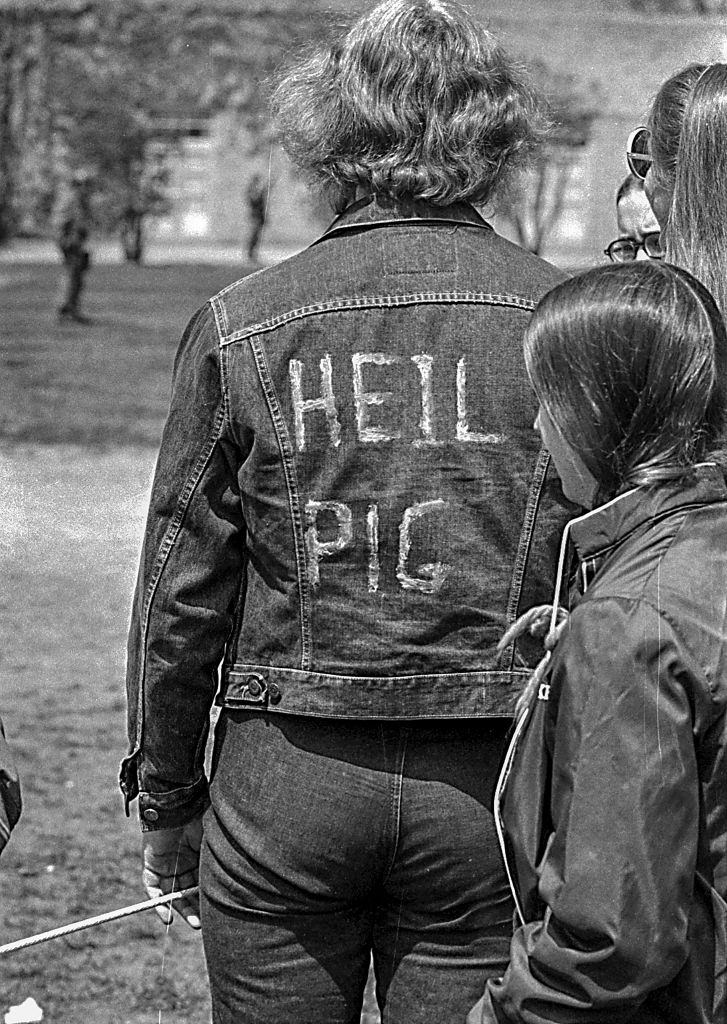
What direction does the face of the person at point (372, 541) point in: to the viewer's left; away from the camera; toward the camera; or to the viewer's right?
away from the camera

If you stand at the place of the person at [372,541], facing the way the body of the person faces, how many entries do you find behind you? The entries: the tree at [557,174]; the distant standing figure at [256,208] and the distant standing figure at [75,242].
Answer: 0

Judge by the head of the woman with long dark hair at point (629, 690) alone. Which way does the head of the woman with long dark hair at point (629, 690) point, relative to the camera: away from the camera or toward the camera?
away from the camera

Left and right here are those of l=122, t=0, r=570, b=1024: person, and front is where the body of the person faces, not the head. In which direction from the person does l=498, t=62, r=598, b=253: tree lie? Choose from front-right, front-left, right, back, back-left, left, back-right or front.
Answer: front

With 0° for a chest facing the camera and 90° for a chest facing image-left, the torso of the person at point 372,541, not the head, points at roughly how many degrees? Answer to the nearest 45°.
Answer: approximately 180°

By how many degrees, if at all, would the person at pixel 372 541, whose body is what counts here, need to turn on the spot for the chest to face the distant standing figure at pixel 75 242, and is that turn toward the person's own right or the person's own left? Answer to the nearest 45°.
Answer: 0° — they already face them

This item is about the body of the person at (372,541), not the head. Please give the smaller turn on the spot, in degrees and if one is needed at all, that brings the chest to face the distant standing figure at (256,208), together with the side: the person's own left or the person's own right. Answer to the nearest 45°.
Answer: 0° — they already face them
